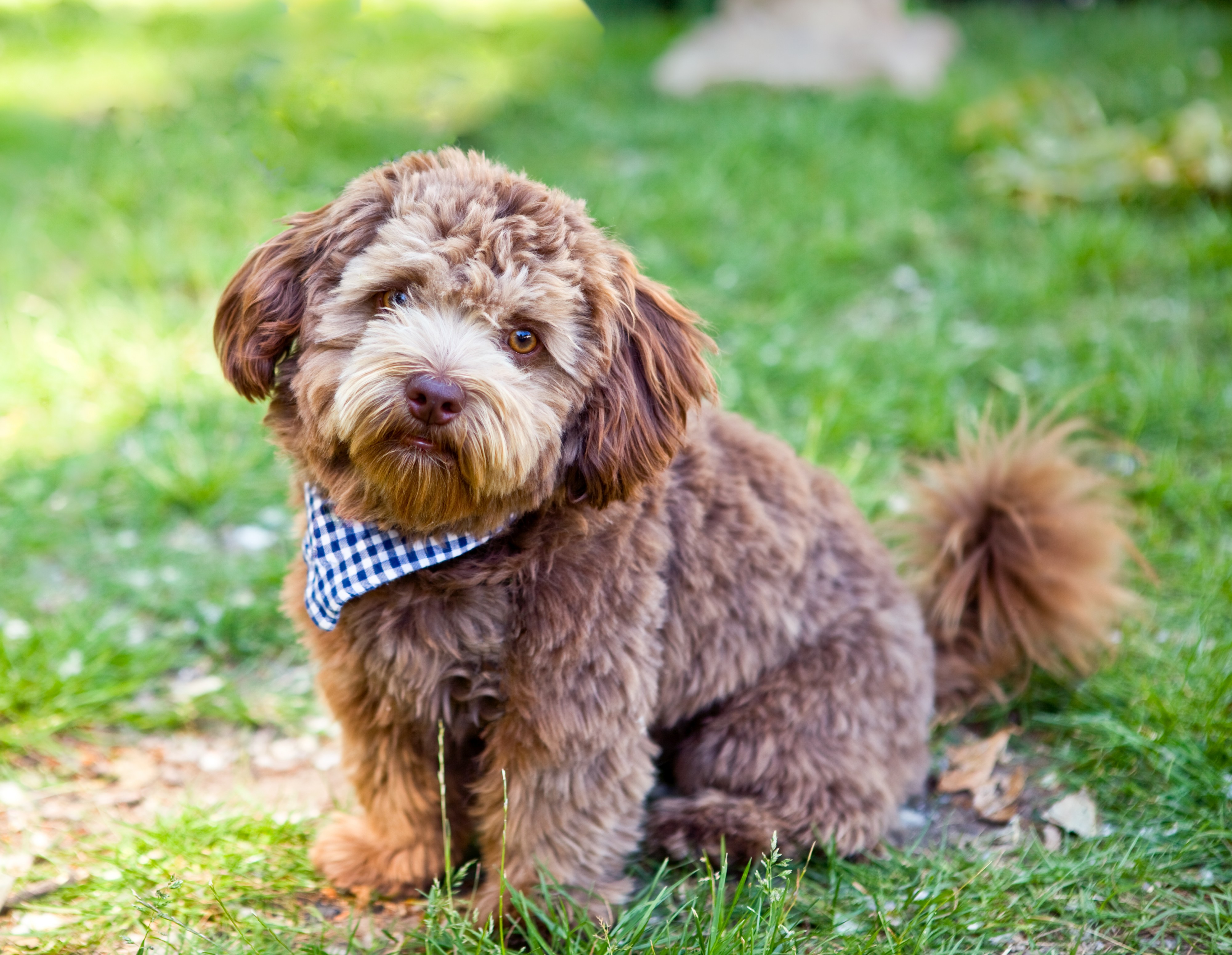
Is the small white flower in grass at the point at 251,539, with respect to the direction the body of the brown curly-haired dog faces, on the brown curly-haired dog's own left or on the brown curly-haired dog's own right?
on the brown curly-haired dog's own right

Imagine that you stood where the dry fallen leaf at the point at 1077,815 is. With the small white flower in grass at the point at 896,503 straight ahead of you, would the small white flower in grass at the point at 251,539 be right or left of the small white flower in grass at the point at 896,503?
left

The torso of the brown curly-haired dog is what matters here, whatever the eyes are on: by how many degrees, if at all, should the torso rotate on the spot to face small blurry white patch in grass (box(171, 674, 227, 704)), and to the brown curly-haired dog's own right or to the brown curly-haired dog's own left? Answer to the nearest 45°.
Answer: approximately 90° to the brown curly-haired dog's own right

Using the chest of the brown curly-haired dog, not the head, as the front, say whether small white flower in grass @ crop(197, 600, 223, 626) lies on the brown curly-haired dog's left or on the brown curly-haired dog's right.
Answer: on the brown curly-haired dog's right

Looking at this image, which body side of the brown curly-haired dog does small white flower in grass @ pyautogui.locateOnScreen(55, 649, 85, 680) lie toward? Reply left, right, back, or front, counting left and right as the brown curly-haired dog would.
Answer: right

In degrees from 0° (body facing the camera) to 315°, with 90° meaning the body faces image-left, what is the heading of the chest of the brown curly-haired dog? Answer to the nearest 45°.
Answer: approximately 45°

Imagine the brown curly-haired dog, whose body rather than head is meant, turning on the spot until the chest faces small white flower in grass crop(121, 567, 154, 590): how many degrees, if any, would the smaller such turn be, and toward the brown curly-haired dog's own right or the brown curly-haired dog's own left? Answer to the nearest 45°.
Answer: approximately 90° to the brown curly-haired dog's own right
